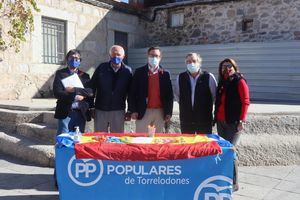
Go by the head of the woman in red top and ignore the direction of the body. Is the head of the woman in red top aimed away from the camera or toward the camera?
toward the camera

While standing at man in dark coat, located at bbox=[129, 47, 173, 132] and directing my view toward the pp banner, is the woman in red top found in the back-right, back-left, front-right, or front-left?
front-left

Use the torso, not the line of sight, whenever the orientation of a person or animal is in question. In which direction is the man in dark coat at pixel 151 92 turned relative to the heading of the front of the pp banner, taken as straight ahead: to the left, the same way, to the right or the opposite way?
the same way

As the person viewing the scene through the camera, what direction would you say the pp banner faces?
facing the viewer

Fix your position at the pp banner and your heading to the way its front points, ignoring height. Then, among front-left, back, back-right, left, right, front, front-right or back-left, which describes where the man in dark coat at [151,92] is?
back

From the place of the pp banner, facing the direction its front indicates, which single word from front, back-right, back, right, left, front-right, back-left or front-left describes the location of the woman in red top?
back-left

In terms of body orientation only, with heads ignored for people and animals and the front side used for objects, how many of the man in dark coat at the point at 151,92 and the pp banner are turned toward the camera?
2

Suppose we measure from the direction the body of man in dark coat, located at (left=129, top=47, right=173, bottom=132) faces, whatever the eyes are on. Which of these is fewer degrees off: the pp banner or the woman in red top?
the pp banner

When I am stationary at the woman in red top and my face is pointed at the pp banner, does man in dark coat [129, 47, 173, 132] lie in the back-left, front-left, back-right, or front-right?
front-right

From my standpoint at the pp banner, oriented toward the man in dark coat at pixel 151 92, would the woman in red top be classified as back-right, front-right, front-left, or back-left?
front-right

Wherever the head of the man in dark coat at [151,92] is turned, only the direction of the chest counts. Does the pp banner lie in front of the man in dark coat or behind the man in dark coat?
in front
